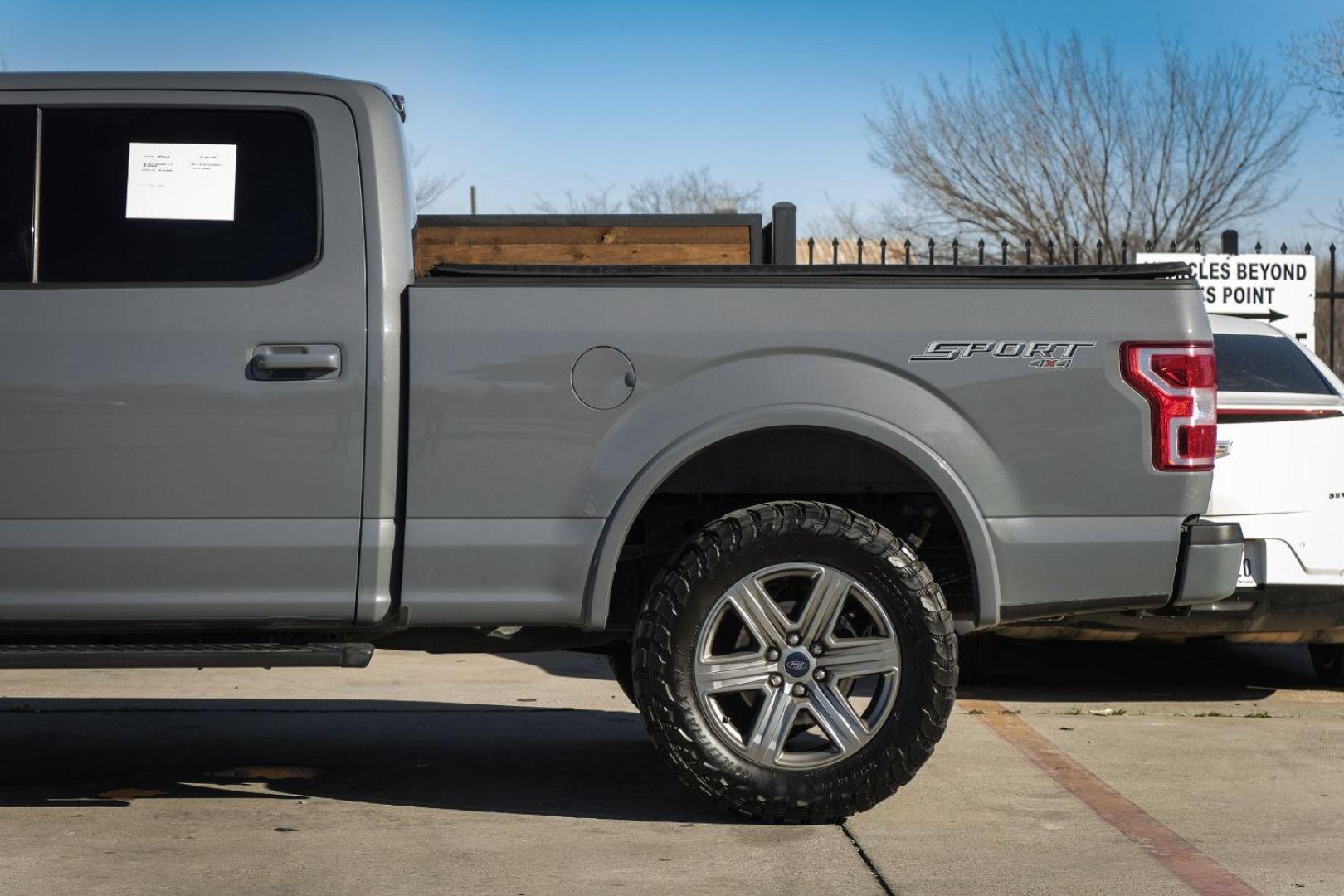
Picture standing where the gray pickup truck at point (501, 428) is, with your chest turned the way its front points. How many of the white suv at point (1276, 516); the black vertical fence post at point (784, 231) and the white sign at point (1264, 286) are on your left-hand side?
0

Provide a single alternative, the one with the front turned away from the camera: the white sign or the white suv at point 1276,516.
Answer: the white suv

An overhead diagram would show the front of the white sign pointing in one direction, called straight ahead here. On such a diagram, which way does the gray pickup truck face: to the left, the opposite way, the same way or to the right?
to the right

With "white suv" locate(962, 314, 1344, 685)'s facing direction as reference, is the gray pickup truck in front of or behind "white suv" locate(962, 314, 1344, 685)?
behind

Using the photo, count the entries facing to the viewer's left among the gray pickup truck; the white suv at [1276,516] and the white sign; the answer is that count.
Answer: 1

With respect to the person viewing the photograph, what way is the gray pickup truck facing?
facing to the left of the viewer

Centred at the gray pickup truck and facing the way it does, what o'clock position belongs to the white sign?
The white sign is roughly at 4 o'clock from the gray pickup truck.

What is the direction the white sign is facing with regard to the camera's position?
facing the viewer

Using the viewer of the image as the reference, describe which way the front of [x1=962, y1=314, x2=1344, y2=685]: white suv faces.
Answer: facing away from the viewer

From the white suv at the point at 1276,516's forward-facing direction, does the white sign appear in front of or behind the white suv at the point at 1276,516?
in front

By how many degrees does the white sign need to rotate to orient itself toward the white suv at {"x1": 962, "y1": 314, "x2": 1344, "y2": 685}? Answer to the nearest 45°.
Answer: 0° — it already faces it

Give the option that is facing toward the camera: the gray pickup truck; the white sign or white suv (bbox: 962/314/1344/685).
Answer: the white sign

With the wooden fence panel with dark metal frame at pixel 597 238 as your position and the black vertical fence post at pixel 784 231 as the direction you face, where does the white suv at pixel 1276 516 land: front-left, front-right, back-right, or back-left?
front-right

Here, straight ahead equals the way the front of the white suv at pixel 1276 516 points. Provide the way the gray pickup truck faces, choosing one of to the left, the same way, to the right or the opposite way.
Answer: to the left

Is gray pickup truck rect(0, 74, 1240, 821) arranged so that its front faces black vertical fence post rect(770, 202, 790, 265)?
no

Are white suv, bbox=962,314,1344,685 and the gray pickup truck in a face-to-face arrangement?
no

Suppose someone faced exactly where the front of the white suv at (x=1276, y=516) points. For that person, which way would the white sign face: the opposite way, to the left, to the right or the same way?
the opposite way

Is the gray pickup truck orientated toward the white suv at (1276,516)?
no
